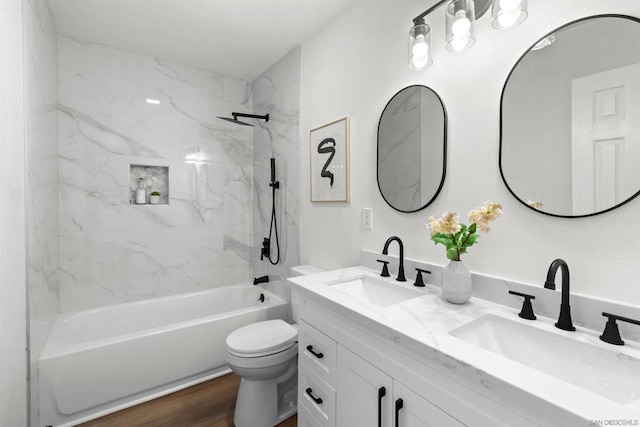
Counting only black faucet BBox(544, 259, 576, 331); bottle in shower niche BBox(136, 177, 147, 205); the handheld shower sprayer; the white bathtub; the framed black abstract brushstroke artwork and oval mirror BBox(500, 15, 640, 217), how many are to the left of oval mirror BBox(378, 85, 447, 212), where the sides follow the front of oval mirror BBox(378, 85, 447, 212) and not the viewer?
2

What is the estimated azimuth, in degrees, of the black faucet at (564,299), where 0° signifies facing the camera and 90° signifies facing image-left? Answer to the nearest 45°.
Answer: approximately 45°

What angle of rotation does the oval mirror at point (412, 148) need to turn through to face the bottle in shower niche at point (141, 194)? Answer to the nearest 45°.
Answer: approximately 45° to its right

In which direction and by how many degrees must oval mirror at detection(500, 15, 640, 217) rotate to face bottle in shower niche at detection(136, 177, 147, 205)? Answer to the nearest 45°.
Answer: approximately 45° to its right

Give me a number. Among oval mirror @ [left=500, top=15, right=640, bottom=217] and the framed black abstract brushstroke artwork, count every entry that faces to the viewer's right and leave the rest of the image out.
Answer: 0

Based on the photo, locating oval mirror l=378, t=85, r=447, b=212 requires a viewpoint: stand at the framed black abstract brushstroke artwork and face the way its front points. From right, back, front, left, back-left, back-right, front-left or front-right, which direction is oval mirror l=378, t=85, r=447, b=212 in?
left

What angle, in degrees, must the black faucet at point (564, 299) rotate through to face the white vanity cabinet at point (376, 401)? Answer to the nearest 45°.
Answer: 0° — it already faces it

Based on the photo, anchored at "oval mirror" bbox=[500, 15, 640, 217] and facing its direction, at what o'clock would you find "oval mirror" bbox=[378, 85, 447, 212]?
"oval mirror" bbox=[378, 85, 447, 212] is roughly at 2 o'clock from "oval mirror" bbox=[500, 15, 640, 217].

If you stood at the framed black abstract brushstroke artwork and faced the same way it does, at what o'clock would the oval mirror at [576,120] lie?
The oval mirror is roughly at 9 o'clock from the framed black abstract brushstroke artwork.

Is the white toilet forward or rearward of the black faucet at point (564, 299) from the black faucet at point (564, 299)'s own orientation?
forward
